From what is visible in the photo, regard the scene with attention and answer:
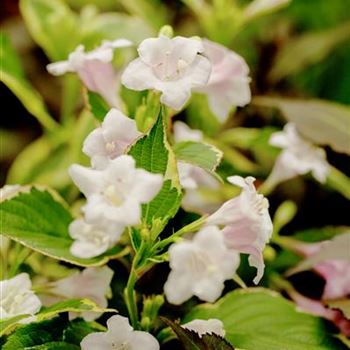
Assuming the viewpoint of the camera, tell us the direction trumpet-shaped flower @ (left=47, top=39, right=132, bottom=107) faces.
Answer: facing to the left of the viewer
